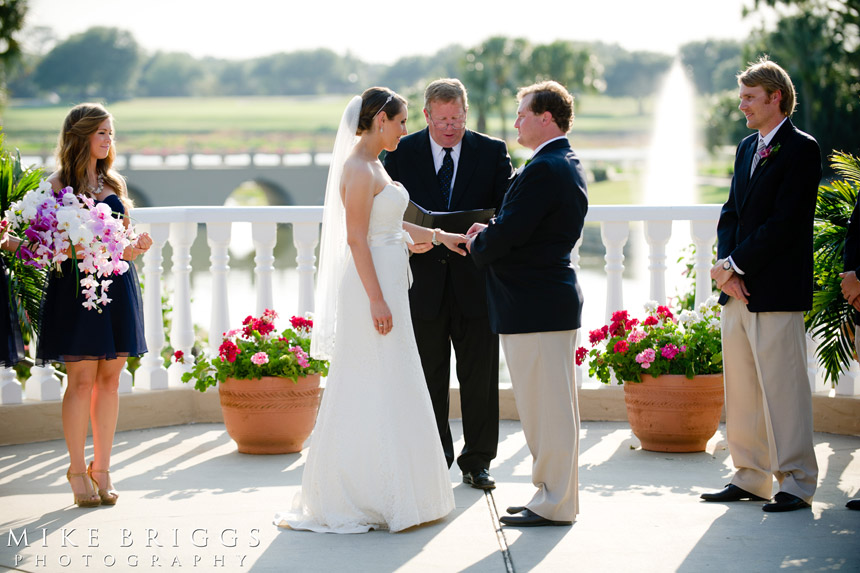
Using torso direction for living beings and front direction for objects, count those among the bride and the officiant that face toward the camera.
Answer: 1

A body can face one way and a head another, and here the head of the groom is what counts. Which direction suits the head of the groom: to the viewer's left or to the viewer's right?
to the viewer's left

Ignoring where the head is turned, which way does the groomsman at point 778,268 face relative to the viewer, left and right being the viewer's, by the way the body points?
facing the viewer and to the left of the viewer

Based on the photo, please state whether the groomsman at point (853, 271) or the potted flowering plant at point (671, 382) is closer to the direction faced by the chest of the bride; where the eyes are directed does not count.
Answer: the groomsman

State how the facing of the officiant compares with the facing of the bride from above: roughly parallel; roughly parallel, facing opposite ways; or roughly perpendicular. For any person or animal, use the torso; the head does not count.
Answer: roughly perpendicular

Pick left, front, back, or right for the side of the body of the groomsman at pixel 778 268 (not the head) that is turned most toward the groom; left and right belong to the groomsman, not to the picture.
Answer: front

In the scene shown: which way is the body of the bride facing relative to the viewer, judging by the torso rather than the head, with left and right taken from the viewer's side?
facing to the right of the viewer

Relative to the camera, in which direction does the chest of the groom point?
to the viewer's left

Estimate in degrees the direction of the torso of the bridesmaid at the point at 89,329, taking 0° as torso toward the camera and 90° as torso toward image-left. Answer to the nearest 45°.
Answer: approximately 315°

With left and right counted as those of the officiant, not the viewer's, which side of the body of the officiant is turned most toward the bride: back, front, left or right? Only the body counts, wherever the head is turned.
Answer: front

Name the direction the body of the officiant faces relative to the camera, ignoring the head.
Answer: toward the camera

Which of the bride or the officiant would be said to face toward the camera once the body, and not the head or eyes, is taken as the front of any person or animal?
the officiant

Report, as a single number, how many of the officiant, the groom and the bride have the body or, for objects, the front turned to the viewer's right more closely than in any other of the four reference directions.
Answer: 1

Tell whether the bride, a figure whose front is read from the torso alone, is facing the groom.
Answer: yes

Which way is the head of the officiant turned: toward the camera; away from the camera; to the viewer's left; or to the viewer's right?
toward the camera
